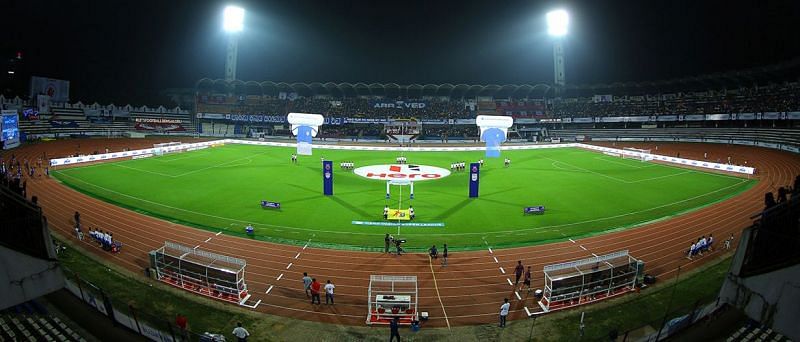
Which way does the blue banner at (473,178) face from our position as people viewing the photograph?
facing the viewer

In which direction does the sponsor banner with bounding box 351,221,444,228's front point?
toward the camera

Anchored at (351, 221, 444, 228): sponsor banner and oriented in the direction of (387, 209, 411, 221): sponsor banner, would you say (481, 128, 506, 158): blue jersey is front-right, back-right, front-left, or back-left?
front-right

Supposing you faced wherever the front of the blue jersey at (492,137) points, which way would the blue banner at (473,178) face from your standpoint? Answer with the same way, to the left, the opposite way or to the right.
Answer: the same way

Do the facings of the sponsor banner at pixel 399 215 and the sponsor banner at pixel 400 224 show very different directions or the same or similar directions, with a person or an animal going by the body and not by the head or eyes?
same or similar directions

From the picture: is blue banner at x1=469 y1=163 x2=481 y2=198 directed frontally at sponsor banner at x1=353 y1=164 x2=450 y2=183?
no

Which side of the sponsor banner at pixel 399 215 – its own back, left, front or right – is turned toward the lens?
front

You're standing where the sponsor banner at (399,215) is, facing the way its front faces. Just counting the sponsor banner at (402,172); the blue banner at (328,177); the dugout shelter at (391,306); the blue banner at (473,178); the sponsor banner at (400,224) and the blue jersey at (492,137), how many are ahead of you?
2

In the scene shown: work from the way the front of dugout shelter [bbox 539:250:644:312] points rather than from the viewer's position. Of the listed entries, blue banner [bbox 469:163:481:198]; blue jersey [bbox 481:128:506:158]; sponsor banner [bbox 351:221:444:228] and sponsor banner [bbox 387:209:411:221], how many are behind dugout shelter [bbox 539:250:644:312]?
0

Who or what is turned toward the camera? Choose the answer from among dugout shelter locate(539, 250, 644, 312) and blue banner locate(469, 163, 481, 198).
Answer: the blue banner

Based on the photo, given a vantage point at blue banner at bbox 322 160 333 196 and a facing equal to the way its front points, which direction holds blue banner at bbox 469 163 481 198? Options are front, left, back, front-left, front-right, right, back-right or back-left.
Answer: left

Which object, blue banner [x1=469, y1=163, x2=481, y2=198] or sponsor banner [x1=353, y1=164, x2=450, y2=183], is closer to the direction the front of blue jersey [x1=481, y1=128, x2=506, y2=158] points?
the blue banner

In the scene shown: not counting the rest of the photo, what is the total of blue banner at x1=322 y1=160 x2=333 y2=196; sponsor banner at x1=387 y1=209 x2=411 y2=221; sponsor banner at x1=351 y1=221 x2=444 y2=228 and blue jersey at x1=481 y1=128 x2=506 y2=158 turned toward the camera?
4

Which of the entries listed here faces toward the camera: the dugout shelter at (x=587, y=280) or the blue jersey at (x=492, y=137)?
the blue jersey

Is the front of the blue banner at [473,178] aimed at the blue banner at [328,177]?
no

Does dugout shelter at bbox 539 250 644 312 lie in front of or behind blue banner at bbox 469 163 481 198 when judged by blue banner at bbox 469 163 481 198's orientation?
in front

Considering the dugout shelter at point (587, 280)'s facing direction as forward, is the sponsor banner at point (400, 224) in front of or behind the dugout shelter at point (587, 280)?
in front

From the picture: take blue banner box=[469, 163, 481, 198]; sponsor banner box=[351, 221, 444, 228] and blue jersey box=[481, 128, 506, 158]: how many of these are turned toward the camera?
3

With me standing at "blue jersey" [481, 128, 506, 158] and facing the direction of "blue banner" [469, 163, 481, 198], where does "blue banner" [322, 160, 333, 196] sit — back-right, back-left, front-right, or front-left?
front-right

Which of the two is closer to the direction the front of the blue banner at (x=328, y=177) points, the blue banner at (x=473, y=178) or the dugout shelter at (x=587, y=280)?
the dugout shelter
